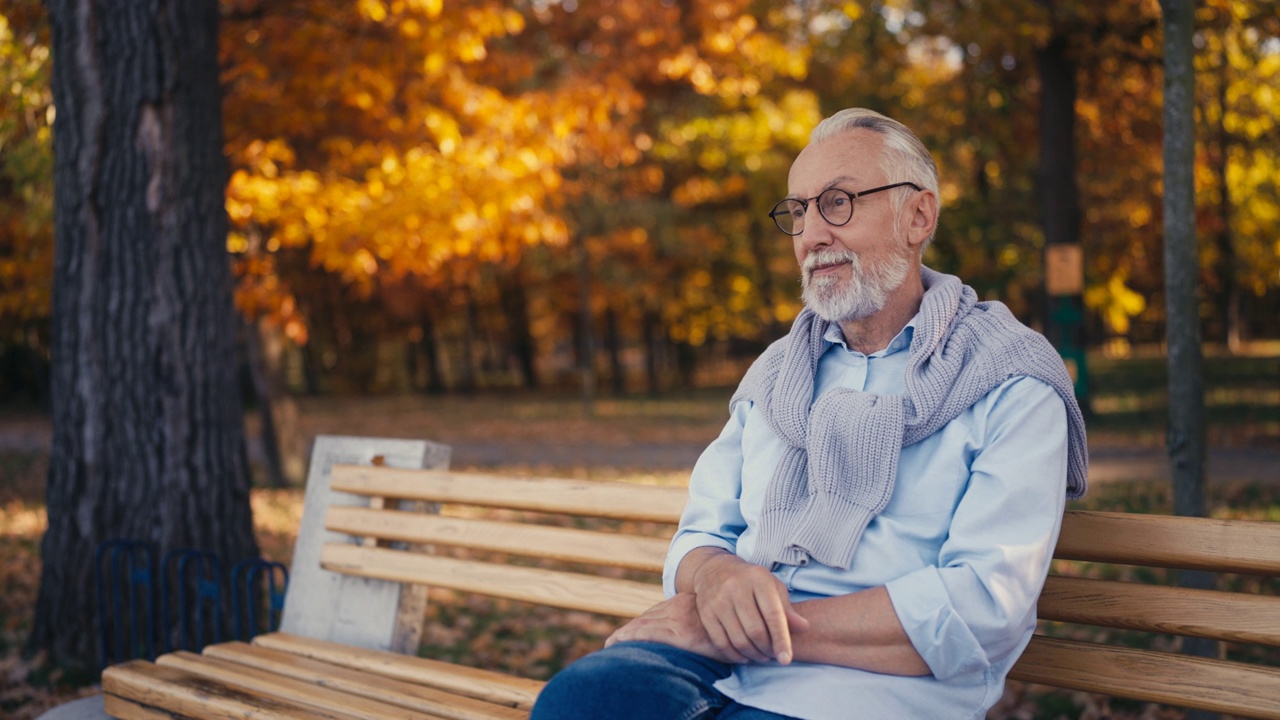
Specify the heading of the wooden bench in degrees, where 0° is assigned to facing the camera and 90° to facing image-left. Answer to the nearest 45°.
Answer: approximately 45°

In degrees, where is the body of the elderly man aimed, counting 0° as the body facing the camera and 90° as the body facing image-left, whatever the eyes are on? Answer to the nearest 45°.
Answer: approximately 45°

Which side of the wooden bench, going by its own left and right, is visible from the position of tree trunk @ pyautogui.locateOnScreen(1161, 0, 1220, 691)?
back

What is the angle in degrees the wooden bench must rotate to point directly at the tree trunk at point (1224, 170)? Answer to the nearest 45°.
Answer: approximately 180°

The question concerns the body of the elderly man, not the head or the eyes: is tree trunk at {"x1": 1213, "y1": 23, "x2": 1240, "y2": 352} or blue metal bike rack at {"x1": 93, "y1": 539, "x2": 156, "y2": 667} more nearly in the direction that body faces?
the blue metal bike rack

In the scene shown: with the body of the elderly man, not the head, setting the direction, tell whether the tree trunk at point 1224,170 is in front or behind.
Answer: behind

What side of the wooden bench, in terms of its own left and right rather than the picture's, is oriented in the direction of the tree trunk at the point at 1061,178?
back

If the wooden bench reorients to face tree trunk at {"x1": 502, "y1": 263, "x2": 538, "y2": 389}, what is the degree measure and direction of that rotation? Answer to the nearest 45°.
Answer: approximately 135° to its right

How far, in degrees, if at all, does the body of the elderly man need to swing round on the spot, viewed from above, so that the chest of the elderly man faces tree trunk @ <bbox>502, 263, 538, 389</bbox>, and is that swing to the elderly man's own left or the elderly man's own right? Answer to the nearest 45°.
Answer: approximately 135° to the elderly man's own right

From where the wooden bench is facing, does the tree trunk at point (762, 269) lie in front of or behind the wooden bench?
behind

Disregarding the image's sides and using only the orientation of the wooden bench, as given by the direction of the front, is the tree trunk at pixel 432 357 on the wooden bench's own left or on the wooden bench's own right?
on the wooden bench's own right

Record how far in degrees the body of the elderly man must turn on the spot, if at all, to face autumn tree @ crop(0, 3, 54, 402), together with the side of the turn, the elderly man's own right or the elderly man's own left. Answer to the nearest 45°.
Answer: approximately 90° to the elderly man's own right

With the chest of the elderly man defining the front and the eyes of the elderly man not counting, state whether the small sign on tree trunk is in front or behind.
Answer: behind
